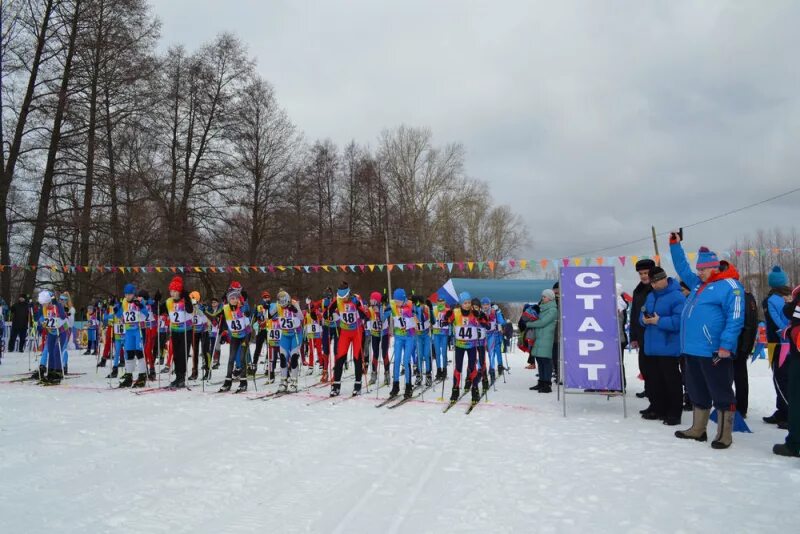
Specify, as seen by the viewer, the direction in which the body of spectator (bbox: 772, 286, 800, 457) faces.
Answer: to the viewer's left

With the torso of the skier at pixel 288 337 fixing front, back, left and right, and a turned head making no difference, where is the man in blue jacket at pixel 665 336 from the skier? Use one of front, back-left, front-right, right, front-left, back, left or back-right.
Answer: front-left

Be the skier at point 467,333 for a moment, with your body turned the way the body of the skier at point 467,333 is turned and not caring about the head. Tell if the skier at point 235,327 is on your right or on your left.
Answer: on your right

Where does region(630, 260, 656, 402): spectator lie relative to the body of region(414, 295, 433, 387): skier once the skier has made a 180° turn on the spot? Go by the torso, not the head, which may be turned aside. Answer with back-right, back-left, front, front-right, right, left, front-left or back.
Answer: back-right

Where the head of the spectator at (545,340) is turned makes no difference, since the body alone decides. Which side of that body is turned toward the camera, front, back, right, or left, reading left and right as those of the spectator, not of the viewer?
left

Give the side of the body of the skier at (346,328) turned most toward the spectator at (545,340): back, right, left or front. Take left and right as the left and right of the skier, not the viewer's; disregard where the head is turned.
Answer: left

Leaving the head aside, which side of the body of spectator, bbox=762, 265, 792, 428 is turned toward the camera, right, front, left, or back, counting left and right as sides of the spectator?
left

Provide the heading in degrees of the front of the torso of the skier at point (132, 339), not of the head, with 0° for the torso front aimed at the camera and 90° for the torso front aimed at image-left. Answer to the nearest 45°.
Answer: approximately 0°

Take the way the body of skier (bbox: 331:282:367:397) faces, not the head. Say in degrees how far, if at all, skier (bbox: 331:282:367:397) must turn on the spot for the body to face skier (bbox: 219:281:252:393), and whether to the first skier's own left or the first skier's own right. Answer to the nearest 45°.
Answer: approximately 135° to the first skier's own right
